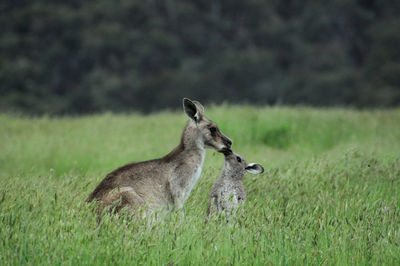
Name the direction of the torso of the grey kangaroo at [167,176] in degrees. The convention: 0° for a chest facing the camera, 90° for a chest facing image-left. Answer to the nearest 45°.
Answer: approximately 270°

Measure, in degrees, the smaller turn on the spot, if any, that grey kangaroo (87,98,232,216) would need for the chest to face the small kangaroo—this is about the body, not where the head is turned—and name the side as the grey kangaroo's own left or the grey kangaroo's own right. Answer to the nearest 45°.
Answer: approximately 45° to the grey kangaroo's own left
